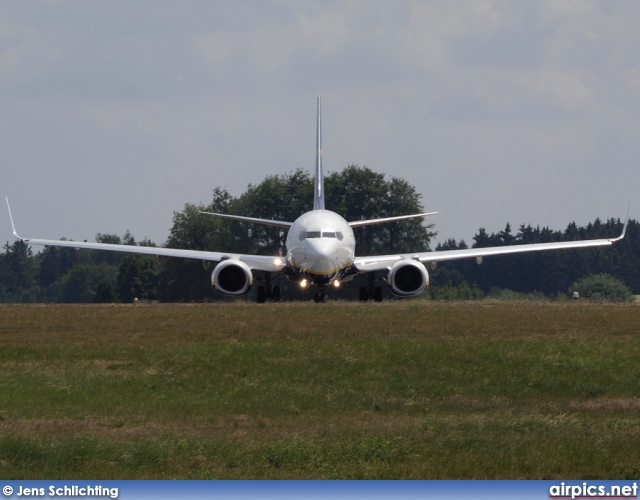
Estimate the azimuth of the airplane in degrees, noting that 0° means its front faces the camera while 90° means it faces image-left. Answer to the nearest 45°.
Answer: approximately 0°
